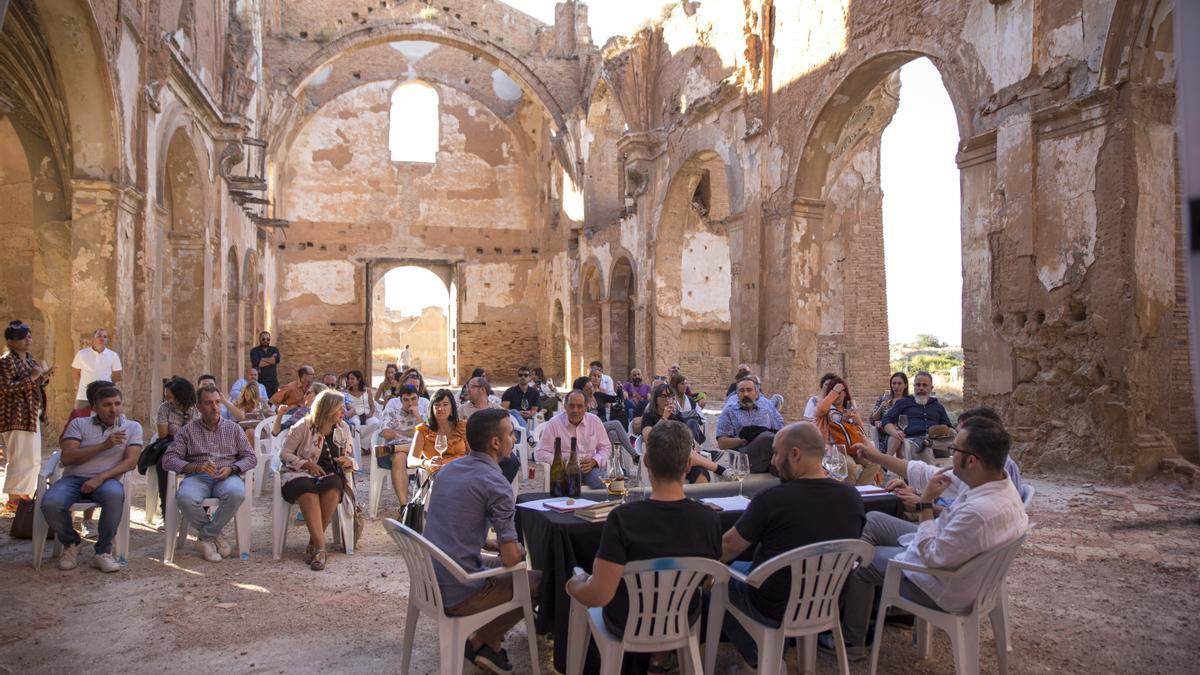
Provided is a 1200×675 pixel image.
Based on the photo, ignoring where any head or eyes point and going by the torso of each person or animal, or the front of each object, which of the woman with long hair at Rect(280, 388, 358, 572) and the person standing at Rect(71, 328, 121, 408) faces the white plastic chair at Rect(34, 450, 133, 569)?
the person standing

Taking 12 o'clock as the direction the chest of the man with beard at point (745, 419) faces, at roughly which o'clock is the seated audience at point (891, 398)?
The seated audience is roughly at 8 o'clock from the man with beard.

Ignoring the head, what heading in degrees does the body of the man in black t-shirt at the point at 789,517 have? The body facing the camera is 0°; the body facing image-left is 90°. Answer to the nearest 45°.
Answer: approximately 135°

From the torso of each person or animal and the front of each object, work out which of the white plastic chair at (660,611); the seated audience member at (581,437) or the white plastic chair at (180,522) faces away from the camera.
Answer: the white plastic chair at (660,611)

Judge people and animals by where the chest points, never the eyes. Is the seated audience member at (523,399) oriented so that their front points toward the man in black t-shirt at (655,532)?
yes

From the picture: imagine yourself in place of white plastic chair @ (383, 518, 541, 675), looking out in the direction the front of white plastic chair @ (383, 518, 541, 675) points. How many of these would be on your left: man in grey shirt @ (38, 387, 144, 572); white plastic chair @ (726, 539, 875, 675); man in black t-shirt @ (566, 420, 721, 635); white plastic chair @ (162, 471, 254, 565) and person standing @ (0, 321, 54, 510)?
3

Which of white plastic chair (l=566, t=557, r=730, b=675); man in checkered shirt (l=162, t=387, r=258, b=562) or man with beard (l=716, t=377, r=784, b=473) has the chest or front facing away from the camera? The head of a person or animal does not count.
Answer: the white plastic chair

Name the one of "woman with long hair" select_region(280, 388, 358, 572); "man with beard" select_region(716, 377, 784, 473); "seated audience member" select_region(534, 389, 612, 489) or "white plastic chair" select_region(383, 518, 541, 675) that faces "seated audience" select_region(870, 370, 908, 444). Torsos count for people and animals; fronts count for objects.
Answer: the white plastic chair

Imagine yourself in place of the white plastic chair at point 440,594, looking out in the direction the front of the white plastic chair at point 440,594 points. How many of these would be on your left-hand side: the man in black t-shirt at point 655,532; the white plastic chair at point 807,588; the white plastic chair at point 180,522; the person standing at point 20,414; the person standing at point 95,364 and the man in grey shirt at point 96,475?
4
